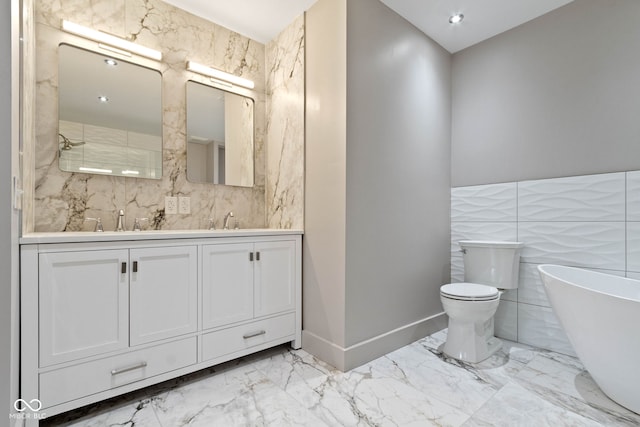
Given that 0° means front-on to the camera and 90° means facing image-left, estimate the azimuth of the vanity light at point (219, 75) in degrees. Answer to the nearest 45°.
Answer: approximately 315°

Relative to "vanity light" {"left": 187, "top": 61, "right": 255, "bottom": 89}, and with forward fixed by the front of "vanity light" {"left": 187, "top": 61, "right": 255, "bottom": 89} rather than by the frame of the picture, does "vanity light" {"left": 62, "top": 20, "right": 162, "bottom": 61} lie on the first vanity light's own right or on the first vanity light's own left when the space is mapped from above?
on the first vanity light's own right

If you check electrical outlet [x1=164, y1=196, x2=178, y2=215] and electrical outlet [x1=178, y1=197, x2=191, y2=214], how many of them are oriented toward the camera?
2

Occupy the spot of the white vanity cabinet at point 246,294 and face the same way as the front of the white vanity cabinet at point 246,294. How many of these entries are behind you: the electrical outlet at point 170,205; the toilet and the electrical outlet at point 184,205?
2

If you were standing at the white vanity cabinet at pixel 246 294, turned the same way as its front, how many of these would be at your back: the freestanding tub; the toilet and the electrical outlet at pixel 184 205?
1
